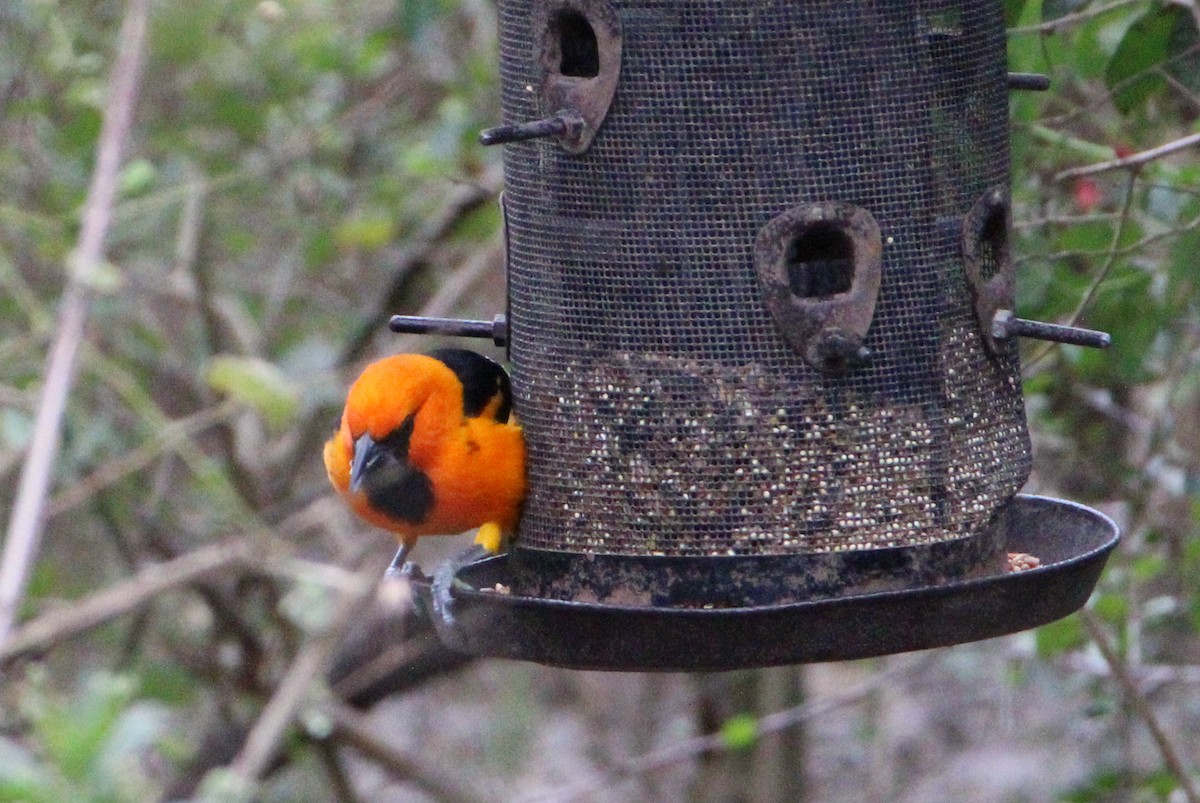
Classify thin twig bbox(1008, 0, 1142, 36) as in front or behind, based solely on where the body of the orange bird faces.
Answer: behind

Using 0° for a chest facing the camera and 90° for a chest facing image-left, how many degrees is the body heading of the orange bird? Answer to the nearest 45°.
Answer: approximately 45°

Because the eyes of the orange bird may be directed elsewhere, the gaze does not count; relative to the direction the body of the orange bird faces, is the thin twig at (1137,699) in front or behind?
behind

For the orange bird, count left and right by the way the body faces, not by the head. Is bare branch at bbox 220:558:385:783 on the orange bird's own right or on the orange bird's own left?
on the orange bird's own right

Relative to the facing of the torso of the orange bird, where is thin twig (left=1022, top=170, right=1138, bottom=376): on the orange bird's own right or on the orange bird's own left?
on the orange bird's own left

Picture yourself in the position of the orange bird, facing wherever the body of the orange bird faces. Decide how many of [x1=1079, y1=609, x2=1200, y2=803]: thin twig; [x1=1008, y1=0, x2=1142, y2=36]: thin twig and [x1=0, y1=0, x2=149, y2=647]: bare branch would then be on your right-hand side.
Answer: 1

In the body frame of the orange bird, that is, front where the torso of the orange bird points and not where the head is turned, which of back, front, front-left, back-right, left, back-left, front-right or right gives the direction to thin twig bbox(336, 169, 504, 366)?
back-right

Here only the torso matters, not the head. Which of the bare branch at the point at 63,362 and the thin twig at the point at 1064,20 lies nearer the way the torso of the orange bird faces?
the bare branch
